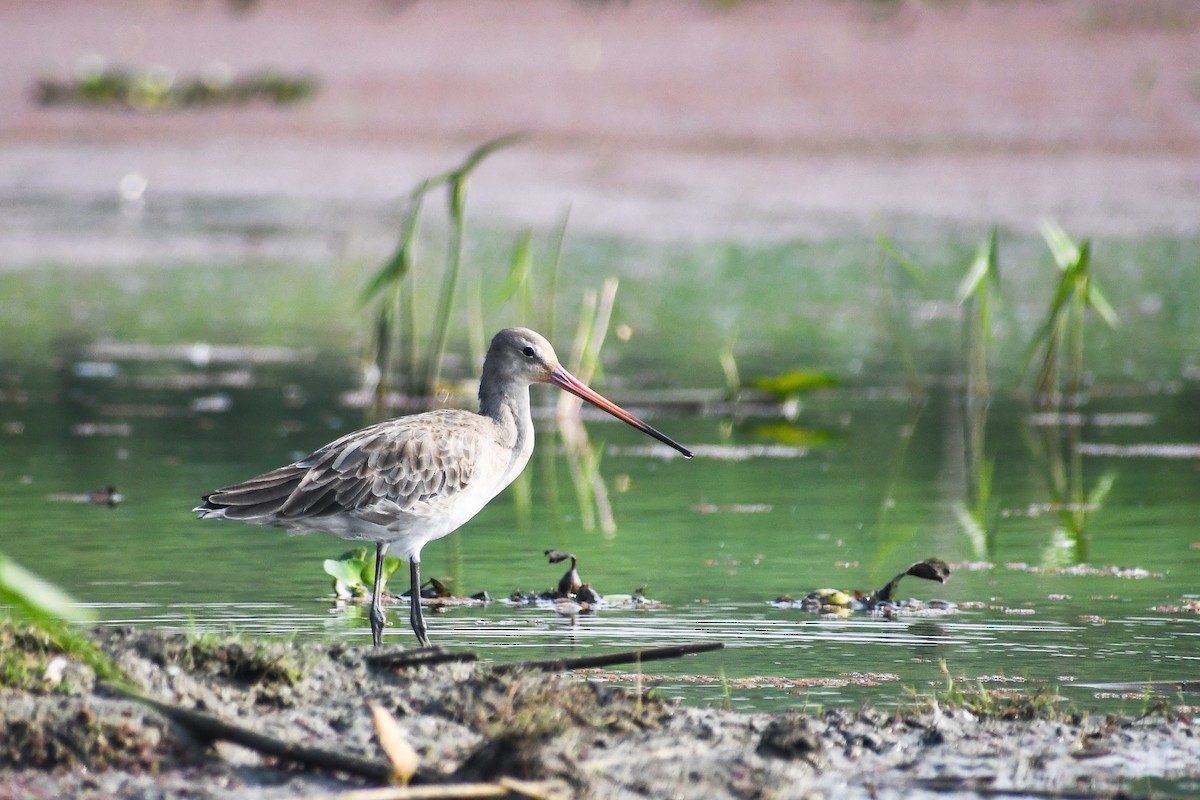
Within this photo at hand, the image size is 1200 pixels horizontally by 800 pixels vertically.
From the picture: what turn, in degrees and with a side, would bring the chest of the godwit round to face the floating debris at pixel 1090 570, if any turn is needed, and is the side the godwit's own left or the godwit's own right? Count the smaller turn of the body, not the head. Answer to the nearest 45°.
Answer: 0° — it already faces it

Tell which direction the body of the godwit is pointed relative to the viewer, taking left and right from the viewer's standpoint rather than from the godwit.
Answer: facing to the right of the viewer

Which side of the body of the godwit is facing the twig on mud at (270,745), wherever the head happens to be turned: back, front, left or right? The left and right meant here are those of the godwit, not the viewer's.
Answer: right

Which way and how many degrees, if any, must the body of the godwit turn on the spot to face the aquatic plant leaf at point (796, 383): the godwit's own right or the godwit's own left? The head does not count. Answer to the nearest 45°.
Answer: approximately 45° to the godwit's own left

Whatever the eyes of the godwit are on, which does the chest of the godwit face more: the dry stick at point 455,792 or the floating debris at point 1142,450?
the floating debris

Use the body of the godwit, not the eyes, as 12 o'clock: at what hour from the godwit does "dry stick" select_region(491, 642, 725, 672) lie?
The dry stick is roughly at 2 o'clock from the godwit.

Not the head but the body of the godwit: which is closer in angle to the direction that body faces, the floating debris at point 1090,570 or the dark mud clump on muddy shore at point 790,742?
the floating debris

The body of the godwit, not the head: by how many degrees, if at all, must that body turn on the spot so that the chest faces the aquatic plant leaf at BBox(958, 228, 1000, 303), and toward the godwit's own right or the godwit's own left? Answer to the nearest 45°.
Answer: approximately 45° to the godwit's own left

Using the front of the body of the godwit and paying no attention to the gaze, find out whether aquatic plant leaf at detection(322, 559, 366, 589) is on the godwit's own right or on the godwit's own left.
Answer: on the godwit's own left

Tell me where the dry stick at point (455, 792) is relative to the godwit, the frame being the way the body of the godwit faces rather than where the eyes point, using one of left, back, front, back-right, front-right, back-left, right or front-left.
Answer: right

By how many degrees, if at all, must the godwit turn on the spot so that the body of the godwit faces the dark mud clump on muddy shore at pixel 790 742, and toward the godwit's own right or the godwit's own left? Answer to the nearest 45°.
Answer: approximately 45° to the godwit's own right
